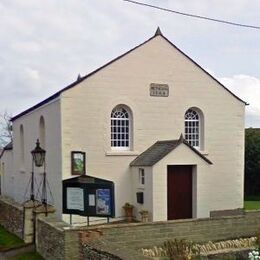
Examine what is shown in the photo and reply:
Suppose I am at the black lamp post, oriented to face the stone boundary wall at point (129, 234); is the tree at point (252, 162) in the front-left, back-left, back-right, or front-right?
front-left

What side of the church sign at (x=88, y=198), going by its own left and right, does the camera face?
front

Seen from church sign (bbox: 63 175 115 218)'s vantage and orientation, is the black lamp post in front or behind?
behind

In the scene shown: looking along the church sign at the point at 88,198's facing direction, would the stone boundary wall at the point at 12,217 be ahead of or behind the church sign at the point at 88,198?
behind

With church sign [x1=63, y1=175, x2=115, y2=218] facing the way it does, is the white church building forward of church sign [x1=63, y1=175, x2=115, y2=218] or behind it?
behind

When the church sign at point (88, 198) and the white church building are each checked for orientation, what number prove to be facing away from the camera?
0

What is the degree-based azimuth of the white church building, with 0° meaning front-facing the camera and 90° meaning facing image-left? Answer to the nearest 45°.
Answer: approximately 315°

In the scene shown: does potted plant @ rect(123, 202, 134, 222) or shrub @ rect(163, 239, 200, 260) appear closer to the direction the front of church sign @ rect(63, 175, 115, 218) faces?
the shrub

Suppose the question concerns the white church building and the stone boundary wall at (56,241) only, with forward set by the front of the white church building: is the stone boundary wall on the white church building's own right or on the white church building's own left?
on the white church building's own right
